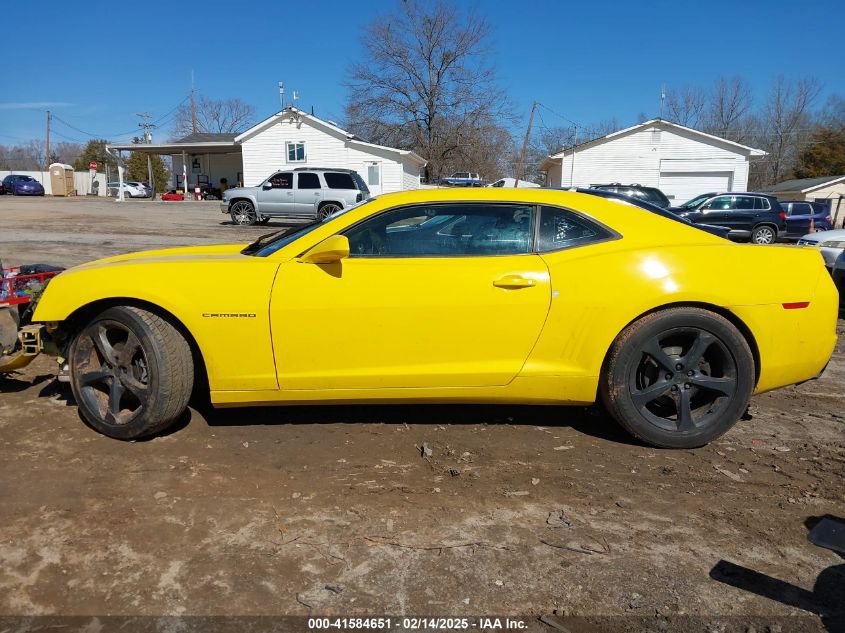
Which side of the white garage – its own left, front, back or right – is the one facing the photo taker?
front

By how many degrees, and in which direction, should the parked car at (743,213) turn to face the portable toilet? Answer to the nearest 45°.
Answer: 0° — it already faces it

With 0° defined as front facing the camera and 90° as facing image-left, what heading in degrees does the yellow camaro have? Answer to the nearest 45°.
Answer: approximately 90°

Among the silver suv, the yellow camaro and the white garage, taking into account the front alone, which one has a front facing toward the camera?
the white garage

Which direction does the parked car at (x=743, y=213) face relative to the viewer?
to the viewer's left

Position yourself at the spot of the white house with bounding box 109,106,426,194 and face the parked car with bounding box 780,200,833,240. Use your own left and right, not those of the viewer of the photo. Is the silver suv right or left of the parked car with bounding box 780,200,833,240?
right

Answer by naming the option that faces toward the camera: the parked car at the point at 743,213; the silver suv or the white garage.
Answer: the white garage

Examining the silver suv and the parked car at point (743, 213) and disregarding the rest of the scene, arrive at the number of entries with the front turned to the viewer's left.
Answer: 2

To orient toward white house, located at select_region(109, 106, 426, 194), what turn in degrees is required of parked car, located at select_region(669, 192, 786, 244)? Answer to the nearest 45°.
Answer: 0° — it already faces it

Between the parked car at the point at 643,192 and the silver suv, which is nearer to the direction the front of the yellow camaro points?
the silver suv

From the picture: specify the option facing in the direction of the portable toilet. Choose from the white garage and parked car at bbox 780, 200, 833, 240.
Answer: the parked car

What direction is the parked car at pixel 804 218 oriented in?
to the viewer's left

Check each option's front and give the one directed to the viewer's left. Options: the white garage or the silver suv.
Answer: the silver suv

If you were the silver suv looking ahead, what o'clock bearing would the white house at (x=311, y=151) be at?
The white house is roughly at 3 o'clock from the silver suv.

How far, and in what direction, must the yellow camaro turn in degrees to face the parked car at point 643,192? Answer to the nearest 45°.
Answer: approximately 90° to its right

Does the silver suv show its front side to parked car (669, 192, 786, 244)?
no

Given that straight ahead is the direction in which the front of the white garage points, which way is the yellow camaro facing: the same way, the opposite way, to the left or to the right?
to the right

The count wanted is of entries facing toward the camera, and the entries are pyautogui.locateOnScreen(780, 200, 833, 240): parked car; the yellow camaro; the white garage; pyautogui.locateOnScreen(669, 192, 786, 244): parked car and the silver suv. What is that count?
1

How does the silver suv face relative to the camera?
to the viewer's left

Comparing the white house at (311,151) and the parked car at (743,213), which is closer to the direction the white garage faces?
the parked car
